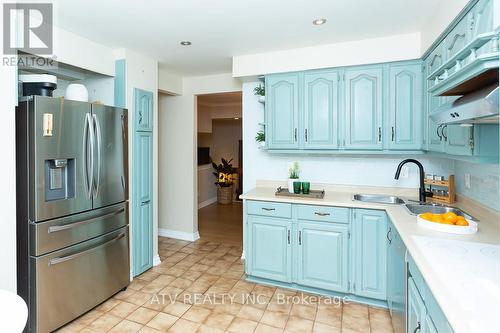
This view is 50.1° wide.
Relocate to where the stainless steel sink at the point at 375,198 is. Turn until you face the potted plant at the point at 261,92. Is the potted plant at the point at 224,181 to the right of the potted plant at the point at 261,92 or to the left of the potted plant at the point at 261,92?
right

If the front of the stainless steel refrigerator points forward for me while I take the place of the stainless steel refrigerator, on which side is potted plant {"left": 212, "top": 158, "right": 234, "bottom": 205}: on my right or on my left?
on my left

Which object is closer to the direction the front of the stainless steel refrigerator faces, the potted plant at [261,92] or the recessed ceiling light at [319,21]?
the recessed ceiling light

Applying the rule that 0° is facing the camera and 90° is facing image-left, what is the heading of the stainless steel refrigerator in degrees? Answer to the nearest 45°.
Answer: approximately 315°
